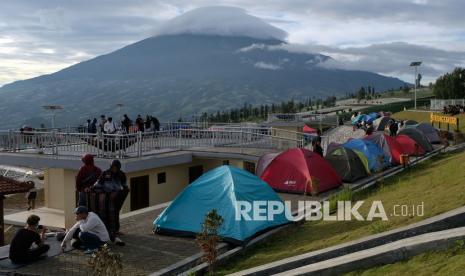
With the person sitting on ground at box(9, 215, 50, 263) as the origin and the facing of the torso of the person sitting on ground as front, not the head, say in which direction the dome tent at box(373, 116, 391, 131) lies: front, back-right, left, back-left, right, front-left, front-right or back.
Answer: front-left

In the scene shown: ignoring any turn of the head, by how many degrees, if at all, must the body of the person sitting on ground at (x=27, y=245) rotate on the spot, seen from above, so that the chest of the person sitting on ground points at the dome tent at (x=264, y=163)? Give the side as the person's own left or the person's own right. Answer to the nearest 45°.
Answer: approximately 45° to the person's own left

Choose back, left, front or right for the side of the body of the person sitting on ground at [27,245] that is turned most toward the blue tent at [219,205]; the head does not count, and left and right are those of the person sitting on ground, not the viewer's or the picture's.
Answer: front

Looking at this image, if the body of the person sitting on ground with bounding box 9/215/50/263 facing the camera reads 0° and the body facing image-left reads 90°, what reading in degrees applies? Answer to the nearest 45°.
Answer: approximately 270°

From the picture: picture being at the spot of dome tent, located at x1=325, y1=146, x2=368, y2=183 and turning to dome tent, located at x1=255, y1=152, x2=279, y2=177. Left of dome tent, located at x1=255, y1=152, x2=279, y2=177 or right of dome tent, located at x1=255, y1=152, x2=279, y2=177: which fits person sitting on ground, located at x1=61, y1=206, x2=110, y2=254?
left

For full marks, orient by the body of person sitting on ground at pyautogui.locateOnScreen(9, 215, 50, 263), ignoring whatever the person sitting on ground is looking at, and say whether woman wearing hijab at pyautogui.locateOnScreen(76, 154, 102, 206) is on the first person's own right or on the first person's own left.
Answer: on the first person's own left

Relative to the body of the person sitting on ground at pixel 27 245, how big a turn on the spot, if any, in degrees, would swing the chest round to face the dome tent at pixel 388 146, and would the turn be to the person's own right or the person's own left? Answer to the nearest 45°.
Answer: approximately 45° to the person's own left

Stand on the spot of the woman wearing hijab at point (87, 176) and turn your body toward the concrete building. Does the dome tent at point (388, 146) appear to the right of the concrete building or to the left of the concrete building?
right

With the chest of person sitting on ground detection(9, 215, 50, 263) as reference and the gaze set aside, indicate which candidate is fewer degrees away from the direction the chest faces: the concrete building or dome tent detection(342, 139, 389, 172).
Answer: the dome tent

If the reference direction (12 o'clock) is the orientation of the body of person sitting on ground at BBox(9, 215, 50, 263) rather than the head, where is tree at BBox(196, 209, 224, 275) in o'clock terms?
The tree is roughly at 1 o'clock from the person sitting on ground.

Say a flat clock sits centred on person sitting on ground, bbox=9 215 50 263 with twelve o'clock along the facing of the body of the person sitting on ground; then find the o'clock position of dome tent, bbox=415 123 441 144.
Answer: The dome tent is roughly at 11 o'clock from the person sitting on ground.

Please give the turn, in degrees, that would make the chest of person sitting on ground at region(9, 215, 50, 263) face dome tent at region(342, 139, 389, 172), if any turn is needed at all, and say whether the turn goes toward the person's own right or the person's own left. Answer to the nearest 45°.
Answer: approximately 45° to the person's own left
